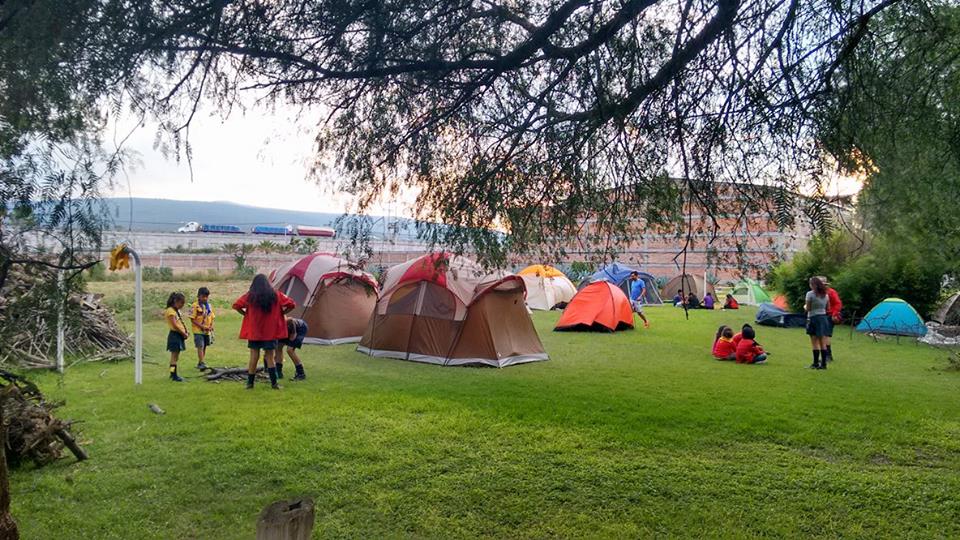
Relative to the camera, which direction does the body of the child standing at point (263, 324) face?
away from the camera

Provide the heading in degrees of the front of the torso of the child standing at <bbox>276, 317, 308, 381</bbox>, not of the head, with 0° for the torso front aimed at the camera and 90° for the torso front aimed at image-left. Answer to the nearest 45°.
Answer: approximately 90°

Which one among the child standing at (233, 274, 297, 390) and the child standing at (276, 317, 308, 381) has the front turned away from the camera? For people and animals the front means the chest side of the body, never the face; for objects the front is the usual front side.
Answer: the child standing at (233, 274, 297, 390)

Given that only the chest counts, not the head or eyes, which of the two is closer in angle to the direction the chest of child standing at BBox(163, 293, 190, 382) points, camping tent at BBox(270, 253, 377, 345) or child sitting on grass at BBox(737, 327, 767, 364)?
the child sitting on grass

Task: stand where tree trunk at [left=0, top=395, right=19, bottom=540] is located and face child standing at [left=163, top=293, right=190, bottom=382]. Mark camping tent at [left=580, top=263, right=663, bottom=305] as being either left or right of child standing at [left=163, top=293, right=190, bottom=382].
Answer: right

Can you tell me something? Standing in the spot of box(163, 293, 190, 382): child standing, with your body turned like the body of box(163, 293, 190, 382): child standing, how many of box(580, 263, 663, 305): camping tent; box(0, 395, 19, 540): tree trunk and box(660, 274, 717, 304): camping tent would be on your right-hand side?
1

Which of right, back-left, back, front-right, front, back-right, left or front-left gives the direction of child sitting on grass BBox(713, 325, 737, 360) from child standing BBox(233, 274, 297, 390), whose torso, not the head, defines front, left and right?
right

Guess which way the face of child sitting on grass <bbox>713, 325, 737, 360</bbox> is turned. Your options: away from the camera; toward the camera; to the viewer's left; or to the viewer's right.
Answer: away from the camera

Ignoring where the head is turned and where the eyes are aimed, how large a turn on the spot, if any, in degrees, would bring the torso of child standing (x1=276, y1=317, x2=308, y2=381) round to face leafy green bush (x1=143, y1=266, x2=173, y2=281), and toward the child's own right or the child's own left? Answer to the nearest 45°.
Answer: approximately 90° to the child's own right

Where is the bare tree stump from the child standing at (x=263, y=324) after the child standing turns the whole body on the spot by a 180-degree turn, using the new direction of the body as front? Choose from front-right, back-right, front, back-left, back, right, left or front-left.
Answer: front

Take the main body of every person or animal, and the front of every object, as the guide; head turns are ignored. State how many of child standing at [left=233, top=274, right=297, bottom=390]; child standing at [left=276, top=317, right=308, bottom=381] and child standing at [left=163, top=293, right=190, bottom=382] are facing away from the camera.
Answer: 1

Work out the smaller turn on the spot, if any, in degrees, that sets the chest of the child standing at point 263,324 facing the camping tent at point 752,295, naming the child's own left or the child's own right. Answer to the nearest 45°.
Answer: approximately 45° to the child's own right

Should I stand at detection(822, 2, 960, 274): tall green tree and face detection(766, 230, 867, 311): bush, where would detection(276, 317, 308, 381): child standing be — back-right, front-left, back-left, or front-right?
front-left

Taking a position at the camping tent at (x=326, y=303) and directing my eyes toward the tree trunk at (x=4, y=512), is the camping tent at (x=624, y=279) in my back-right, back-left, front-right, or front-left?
back-left

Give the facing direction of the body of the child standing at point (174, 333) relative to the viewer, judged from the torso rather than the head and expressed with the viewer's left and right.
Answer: facing to the right of the viewer
